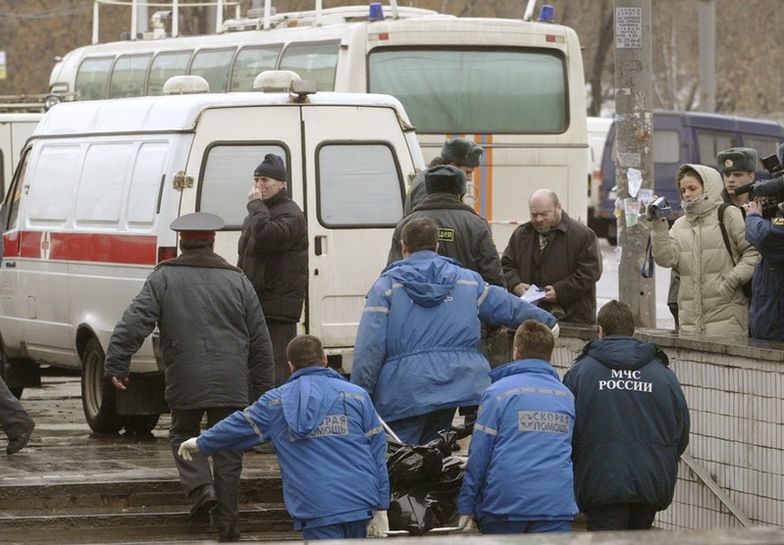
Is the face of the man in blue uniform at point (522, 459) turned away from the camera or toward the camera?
away from the camera

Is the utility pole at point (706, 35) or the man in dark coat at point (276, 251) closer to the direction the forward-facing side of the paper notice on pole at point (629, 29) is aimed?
the man in dark coat

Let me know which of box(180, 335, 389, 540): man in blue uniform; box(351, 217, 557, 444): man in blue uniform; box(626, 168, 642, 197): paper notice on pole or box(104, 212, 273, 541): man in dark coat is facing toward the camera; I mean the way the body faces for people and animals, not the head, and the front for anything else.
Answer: the paper notice on pole

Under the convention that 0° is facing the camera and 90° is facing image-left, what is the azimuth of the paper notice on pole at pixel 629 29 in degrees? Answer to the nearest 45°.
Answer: approximately 0°

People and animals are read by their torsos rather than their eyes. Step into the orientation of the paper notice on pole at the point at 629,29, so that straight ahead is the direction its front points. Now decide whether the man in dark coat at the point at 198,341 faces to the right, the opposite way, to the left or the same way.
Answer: the opposite way

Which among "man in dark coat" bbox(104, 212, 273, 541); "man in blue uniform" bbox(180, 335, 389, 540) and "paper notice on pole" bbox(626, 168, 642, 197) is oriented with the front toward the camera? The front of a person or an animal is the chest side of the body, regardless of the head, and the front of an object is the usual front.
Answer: the paper notice on pole

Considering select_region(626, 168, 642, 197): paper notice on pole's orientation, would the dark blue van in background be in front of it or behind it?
behind

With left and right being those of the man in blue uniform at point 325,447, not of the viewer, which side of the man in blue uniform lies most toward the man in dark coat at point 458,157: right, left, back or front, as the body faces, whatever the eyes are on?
front

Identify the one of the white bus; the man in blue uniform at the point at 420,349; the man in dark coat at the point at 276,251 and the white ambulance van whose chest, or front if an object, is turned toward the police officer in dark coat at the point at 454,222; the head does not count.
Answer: the man in blue uniform

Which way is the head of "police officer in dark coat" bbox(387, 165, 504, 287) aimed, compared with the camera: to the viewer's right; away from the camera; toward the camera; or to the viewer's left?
away from the camera

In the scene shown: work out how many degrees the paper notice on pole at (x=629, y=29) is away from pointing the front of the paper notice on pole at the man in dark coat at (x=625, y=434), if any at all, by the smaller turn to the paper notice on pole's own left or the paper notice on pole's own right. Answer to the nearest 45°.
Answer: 0° — it already faces them

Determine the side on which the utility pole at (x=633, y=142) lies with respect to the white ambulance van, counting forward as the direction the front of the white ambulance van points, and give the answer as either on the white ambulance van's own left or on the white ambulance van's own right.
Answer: on the white ambulance van's own right

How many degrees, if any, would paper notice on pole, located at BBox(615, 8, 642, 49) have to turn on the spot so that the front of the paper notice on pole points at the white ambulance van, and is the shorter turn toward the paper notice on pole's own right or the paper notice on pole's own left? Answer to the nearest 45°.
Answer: approximately 45° to the paper notice on pole's own right

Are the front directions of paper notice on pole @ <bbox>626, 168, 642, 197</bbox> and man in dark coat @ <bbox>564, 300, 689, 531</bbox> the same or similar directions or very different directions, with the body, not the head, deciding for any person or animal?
very different directions

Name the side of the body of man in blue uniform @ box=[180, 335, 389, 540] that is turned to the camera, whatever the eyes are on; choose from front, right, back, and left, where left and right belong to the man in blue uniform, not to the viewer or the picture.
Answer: back

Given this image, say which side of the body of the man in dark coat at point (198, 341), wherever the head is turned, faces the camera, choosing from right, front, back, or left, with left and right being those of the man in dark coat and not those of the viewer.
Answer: back

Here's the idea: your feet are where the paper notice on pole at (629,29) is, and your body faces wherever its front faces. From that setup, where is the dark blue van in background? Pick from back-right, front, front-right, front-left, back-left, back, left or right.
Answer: back
